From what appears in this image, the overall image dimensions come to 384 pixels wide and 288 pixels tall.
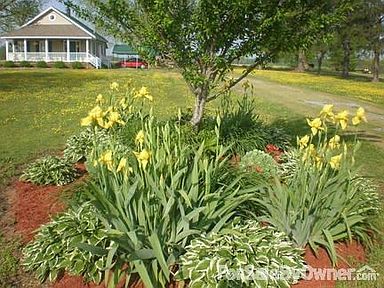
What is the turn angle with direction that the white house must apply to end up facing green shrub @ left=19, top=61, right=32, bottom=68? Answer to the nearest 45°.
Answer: approximately 45° to its right

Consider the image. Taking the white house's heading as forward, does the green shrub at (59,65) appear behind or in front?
in front

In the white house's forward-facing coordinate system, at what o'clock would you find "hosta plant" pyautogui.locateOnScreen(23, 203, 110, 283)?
The hosta plant is roughly at 12 o'clock from the white house.

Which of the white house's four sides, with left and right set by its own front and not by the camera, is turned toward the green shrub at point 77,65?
front

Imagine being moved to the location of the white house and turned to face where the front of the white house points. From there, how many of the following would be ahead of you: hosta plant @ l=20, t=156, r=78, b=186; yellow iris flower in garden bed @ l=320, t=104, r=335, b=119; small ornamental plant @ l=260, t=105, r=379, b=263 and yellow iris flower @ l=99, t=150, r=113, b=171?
4

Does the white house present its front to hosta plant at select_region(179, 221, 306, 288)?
yes

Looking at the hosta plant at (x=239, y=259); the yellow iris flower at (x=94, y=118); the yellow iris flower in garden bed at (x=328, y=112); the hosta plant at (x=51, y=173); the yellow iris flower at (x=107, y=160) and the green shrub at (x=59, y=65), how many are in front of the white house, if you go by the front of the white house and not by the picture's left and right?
6

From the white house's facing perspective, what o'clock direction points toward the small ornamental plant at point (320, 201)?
The small ornamental plant is roughly at 12 o'clock from the white house.

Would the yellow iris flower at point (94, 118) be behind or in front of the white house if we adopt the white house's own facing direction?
in front

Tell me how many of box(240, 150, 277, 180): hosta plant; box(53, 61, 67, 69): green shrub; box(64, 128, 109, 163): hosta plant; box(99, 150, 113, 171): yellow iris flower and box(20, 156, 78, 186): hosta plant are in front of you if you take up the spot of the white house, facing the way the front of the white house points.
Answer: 5

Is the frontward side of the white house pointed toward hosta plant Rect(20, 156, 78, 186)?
yes

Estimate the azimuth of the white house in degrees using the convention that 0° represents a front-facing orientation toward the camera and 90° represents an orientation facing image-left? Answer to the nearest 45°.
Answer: approximately 0°

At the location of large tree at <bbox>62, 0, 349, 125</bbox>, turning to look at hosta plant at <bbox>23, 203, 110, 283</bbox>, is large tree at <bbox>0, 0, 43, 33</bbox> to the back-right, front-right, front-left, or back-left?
back-right

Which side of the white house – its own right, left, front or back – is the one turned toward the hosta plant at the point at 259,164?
front
